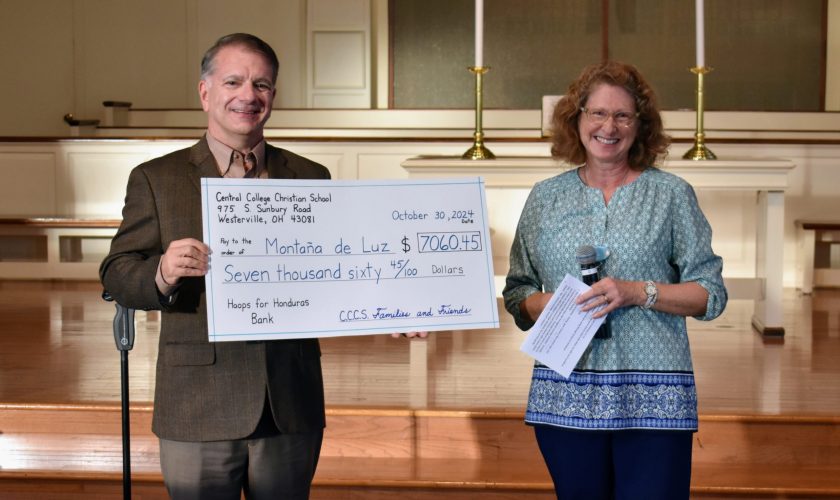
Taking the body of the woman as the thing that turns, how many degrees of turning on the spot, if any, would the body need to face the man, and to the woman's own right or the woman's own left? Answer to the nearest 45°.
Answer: approximately 90° to the woman's own right

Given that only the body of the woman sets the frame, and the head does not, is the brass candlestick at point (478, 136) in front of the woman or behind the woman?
behind

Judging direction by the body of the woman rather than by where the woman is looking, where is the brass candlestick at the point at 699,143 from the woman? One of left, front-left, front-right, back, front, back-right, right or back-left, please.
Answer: back

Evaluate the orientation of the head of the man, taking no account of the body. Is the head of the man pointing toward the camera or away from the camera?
toward the camera

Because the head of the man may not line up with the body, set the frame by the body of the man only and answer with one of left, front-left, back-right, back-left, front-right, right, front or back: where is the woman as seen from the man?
front-left

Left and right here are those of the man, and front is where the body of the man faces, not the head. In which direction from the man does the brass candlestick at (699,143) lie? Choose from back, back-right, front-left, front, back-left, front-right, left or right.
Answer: left

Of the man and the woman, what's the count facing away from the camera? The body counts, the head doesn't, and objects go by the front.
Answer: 0

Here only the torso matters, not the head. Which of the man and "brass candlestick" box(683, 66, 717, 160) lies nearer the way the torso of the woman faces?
the man

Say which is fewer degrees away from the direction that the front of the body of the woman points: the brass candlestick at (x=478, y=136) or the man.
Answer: the man

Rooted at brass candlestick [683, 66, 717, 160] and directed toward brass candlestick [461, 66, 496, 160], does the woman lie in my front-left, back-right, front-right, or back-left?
front-left

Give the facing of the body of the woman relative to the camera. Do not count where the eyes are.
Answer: toward the camera

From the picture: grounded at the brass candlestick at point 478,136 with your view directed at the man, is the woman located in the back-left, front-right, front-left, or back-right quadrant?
front-left

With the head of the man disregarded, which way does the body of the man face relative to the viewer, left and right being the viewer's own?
facing the viewer and to the right of the viewer
